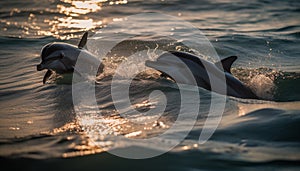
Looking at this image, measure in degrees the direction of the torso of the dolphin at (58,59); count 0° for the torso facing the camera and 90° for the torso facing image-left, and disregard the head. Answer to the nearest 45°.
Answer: approximately 45°

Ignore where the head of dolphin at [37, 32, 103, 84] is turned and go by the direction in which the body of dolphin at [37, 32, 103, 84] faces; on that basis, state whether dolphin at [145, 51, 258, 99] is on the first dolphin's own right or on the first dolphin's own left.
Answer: on the first dolphin's own left

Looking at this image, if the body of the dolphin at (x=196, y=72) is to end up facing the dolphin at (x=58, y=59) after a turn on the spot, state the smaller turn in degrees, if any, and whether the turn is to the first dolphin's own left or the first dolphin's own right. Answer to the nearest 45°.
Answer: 0° — it already faces it

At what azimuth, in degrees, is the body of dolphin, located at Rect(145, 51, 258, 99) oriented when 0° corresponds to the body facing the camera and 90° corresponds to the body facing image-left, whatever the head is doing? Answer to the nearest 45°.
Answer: approximately 90°
